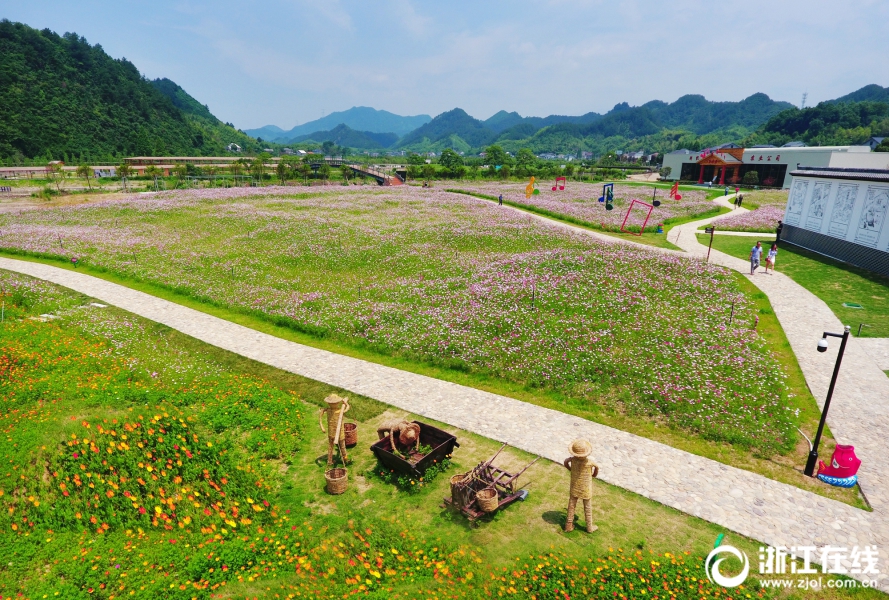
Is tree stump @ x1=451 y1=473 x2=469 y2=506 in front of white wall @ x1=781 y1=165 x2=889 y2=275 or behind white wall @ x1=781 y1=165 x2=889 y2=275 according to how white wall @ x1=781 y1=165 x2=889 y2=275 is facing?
in front

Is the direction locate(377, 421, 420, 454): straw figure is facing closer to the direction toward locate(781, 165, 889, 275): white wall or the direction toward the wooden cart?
the wooden cart

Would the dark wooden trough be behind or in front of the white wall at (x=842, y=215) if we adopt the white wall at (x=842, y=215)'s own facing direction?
in front

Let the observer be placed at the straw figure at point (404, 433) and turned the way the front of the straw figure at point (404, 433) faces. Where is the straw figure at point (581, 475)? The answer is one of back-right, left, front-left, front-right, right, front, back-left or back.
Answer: front

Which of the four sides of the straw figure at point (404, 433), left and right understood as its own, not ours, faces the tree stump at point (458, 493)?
front

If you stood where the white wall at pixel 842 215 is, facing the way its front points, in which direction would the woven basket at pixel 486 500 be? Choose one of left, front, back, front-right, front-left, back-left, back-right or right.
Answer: front-left

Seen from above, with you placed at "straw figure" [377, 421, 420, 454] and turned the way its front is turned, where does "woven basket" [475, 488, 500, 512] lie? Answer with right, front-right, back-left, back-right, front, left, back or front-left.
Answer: front

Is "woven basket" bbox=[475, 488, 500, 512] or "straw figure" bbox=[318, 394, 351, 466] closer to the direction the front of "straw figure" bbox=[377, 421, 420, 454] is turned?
the woven basket

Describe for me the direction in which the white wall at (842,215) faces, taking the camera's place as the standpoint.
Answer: facing the viewer and to the left of the viewer

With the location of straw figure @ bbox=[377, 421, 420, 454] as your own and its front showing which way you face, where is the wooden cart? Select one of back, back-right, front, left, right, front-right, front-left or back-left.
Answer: front

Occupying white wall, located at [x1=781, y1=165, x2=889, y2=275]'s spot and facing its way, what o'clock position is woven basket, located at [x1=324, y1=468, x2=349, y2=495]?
The woven basket is roughly at 11 o'clock from the white wall.

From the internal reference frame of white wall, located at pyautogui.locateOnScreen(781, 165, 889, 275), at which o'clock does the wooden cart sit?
The wooden cart is roughly at 11 o'clock from the white wall.

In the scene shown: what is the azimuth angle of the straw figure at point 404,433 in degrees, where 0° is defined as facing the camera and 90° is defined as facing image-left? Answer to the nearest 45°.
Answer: approximately 315°

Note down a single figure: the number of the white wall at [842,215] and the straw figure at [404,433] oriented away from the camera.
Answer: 0
